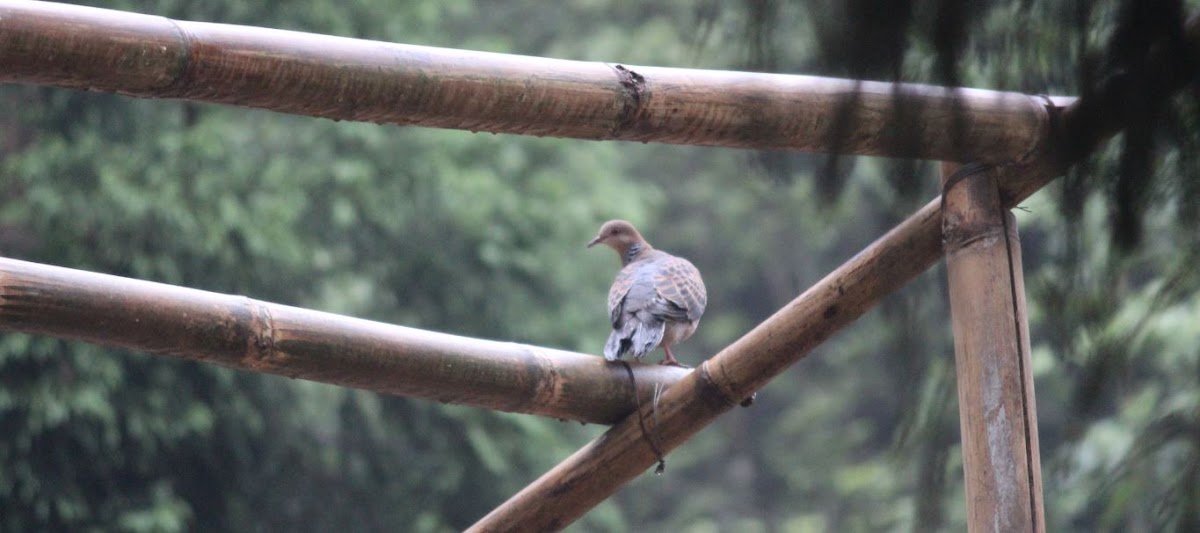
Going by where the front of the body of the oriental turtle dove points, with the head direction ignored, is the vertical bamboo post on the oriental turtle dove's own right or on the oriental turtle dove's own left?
on the oriental turtle dove's own right

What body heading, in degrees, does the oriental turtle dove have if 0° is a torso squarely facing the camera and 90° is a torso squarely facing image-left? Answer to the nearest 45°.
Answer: approximately 225°

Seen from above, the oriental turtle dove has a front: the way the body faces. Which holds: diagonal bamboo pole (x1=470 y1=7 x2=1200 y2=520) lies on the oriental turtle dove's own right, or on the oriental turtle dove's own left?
on the oriental turtle dove's own right
